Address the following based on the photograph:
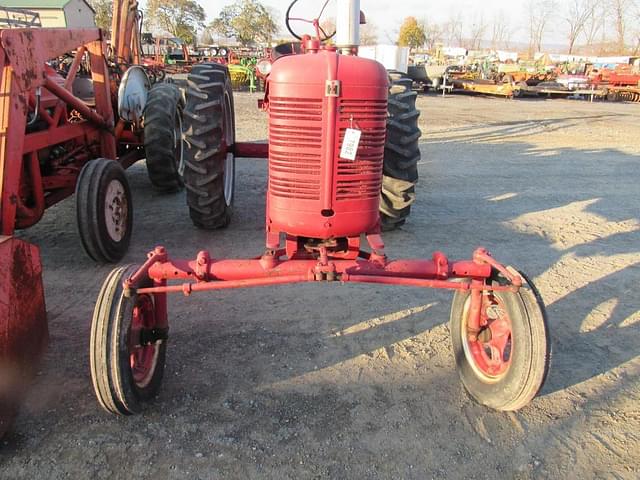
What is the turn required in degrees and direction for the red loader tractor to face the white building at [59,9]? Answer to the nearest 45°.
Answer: approximately 135° to its right

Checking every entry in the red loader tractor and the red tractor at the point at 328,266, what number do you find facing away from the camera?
0

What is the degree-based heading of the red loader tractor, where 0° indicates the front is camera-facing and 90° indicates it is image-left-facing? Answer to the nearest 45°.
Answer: approximately 45°

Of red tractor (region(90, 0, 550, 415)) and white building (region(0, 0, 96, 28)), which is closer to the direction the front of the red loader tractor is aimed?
the red tractor

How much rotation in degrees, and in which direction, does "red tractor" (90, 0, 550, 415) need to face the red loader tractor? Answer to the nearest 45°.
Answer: approximately 135° to its right

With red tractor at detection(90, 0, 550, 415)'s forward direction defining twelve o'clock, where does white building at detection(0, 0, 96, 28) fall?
The white building is roughly at 5 o'clock from the red tractor.

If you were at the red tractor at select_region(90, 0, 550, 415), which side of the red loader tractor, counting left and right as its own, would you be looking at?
left
